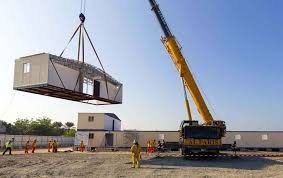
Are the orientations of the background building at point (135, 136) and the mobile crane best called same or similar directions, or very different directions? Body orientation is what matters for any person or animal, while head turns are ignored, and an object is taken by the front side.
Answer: same or similar directions

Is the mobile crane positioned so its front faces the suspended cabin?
no

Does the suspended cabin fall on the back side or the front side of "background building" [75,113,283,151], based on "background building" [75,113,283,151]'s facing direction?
on the front side

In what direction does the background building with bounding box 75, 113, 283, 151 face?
toward the camera

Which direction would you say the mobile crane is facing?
toward the camera

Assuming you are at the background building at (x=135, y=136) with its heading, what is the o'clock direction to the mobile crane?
The mobile crane is roughly at 11 o'clock from the background building.

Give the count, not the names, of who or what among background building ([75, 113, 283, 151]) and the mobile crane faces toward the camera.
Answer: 2

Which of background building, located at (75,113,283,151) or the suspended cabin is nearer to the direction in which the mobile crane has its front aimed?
the suspended cabin
